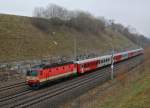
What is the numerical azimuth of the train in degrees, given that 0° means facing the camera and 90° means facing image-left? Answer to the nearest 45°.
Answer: approximately 45°
